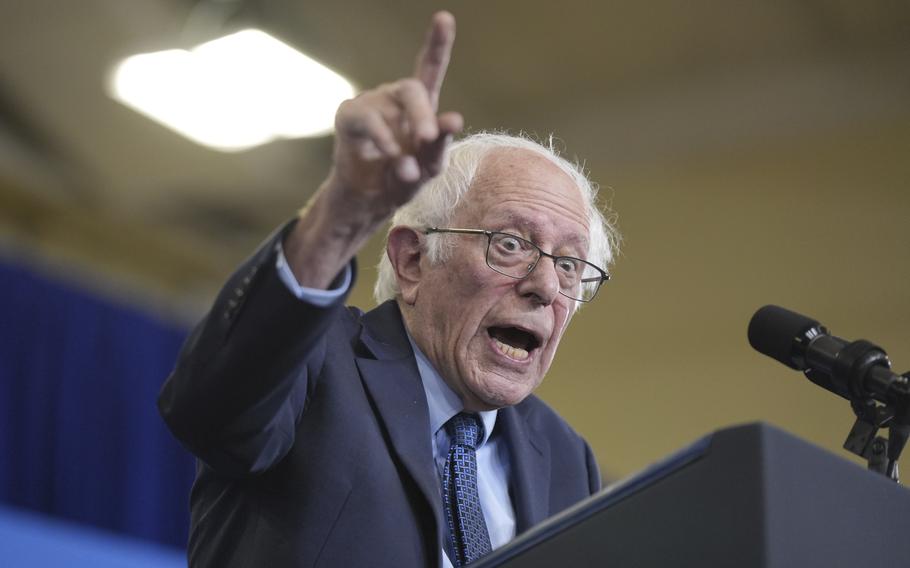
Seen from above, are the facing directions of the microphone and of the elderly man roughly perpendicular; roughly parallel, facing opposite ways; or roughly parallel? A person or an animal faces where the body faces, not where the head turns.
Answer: roughly parallel, facing opposite ways

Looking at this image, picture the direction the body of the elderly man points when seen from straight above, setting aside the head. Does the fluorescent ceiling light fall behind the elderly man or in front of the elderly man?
behind

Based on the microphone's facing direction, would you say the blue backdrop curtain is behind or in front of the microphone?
in front

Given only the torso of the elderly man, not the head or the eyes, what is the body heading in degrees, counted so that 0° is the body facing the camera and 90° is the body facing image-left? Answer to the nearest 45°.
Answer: approximately 315°

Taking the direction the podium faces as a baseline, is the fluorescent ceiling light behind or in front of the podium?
behind

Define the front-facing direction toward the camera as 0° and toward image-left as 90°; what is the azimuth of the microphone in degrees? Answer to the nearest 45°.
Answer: approximately 135°

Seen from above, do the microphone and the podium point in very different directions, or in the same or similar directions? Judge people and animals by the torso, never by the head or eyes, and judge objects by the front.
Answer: very different directions

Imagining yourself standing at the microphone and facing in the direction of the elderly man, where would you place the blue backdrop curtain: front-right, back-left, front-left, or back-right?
front-right

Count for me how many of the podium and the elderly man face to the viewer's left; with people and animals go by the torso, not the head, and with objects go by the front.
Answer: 0

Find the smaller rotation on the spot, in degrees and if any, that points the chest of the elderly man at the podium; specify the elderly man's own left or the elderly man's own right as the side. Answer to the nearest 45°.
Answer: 0° — they already face it

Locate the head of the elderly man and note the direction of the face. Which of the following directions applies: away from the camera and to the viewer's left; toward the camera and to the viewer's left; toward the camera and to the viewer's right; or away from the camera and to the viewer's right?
toward the camera and to the viewer's right

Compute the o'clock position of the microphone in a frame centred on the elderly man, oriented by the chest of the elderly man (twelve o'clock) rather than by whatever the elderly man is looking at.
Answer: The microphone is roughly at 11 o'clock from the elderly man.

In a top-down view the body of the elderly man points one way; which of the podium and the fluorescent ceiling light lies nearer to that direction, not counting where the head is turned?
the podium
